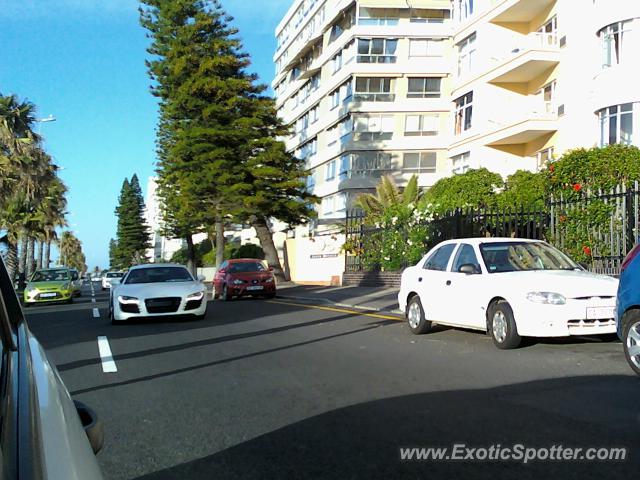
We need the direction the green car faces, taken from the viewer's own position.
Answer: facing the viewer

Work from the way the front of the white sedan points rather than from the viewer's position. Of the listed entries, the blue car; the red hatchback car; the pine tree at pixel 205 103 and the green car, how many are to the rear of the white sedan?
3

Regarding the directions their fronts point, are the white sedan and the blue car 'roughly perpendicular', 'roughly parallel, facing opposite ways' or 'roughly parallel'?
roughly parallel

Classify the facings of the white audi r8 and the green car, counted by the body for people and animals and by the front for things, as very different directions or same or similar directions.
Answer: same or similar directions

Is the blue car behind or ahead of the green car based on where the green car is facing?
ahead

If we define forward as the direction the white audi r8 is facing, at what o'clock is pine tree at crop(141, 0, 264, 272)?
The pine tree is roughly at 6 o'clock from the white audi r8.

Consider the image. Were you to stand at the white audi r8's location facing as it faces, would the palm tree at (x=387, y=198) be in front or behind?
behind

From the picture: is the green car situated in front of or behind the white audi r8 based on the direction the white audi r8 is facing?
behind

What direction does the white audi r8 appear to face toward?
toward the camera

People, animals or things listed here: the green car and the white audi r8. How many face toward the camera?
2

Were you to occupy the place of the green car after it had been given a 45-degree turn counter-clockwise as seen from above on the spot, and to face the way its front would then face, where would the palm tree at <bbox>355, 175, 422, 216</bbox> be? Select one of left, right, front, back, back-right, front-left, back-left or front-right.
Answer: front-left

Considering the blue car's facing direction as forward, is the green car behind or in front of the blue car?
behind

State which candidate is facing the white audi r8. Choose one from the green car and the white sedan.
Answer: the green car

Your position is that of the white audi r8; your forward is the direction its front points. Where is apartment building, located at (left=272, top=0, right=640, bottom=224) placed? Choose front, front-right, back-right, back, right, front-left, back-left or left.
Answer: back-left

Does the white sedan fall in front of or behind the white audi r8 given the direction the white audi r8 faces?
in front

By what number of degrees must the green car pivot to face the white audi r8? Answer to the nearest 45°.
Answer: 0° — it already faces it

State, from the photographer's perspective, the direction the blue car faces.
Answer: facing the viewer and to the right of the viewer

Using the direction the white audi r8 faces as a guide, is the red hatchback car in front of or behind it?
behind

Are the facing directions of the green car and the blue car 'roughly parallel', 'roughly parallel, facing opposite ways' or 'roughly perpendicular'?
roughly parallel
